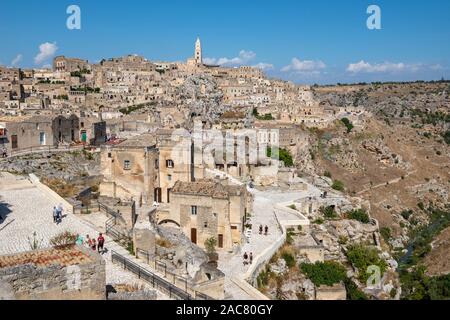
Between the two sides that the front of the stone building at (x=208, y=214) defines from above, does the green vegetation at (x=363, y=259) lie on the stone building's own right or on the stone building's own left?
on the stone building's own left

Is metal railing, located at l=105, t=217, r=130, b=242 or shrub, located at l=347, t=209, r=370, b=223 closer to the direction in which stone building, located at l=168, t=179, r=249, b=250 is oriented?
the metal railing

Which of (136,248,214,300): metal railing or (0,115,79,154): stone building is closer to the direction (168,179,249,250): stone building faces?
the metal railing

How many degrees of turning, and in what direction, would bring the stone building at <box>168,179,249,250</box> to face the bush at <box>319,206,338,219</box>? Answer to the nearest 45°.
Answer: approximately 135° to its left

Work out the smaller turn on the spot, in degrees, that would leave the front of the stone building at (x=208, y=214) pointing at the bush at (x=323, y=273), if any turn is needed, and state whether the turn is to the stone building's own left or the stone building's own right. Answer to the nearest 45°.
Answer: approximately 90° to the stone building's own left

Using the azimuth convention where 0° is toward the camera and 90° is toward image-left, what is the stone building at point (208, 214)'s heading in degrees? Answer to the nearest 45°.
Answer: approximately 0°

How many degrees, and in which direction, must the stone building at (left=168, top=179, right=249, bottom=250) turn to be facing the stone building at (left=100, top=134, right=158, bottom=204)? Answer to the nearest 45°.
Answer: approximately 135° to its right

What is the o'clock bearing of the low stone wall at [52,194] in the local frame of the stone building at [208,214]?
The low stone wall is roughly at 3 o'clock from the stone building.

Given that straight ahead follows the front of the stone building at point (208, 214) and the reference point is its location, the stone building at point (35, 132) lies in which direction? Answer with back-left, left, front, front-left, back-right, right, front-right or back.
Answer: back-right
